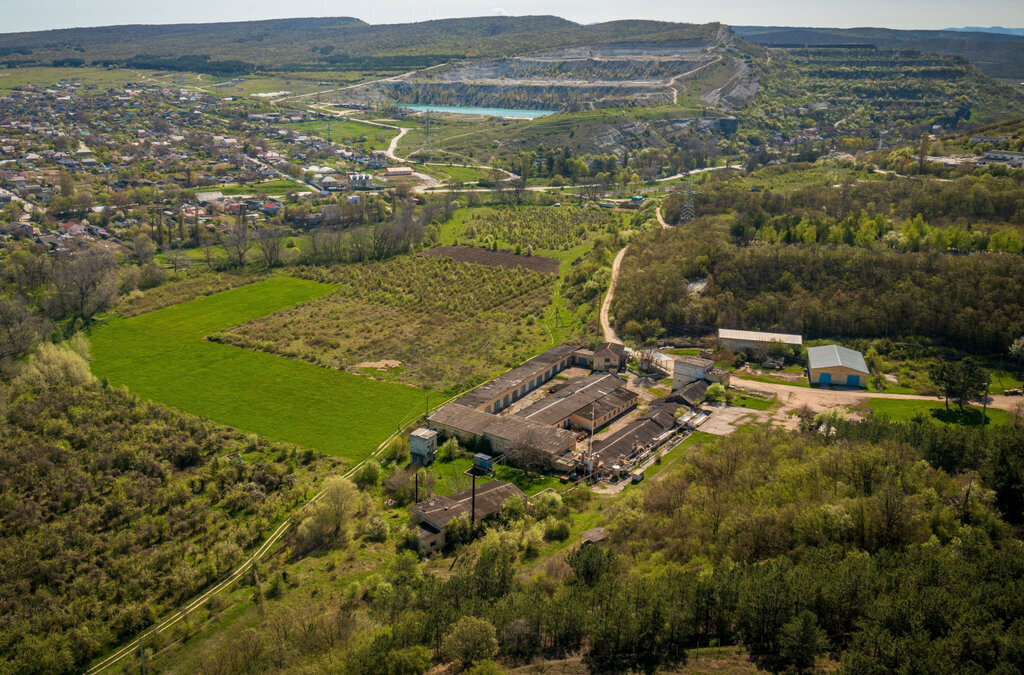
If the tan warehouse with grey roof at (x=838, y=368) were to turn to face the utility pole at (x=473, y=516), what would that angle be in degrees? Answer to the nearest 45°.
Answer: approximately 45° to its right

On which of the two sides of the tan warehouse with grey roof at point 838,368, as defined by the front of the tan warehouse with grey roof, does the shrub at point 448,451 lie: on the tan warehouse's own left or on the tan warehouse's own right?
on the tan warehouse's own right

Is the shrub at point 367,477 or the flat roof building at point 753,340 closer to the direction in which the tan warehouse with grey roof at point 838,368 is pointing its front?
the shrub

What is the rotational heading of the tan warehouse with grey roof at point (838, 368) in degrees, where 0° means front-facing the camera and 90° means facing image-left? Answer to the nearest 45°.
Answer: approximately 0°

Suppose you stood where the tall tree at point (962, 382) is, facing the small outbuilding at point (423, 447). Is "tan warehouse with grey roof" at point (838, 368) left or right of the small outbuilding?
right

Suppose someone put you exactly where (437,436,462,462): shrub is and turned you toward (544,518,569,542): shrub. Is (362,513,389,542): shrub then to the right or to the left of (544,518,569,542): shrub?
right

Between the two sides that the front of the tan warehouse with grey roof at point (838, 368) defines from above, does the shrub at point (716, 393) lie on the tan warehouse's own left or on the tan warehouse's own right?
on the tan warehouse's own right

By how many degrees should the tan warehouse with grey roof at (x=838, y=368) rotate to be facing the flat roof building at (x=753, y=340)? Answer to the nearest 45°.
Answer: approximately 135° to its right

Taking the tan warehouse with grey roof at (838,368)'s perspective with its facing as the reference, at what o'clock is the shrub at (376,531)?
The shrub is roughly at 1 o'clock from the tan warehouse with grey roof.
